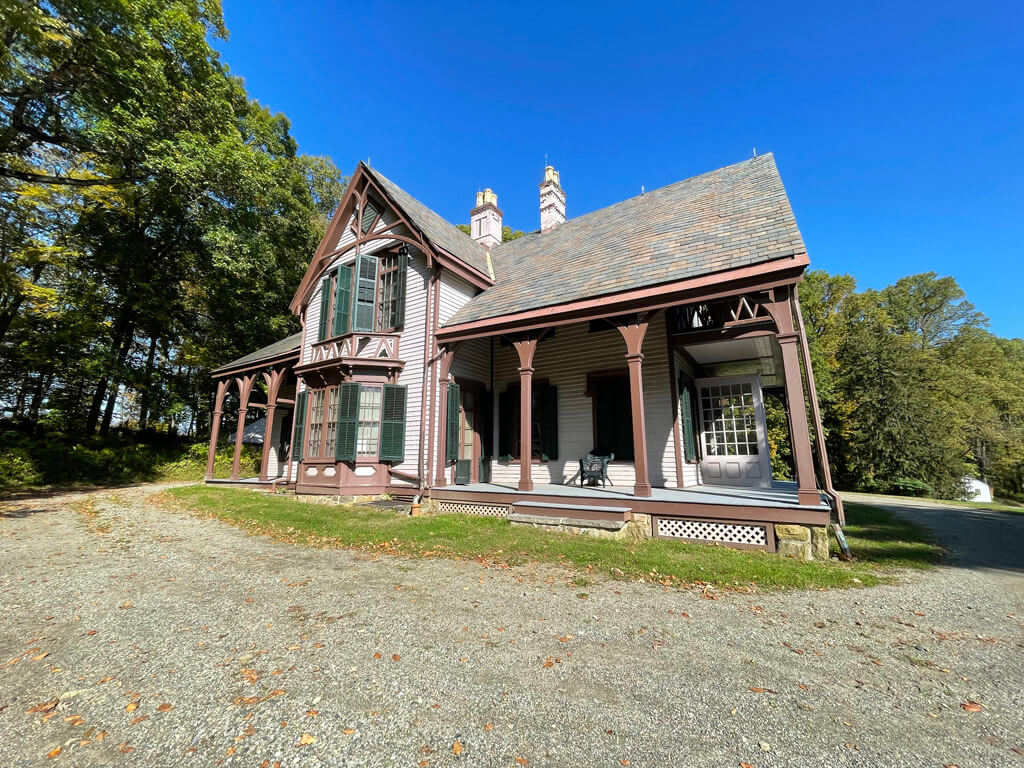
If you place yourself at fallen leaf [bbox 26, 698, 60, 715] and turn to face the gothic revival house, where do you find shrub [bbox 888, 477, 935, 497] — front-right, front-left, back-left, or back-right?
front-right

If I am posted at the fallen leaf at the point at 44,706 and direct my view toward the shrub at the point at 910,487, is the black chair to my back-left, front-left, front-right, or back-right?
front-left

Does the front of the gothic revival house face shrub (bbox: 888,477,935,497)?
no
